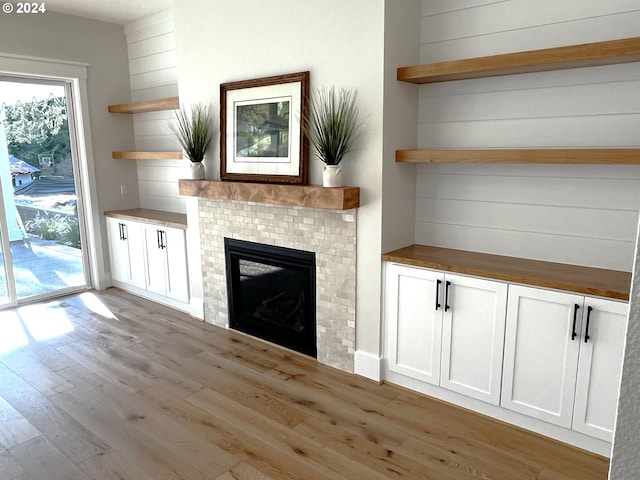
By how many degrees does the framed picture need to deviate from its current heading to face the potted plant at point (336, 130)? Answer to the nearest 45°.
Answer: approximately 90° to its left

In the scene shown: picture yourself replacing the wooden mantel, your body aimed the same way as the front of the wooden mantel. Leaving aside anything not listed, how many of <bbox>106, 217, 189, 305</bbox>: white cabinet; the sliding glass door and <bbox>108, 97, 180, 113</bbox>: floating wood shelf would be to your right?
3

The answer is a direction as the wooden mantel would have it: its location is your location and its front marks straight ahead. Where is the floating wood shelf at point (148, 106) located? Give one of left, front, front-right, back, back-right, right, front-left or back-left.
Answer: right

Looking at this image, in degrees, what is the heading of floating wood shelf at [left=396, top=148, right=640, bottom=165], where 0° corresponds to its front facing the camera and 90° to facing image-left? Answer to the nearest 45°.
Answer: approximately 0°

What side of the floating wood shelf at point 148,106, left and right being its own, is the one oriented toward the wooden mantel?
left

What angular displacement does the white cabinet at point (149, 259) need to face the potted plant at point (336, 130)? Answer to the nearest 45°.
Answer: approximately 90° to its left

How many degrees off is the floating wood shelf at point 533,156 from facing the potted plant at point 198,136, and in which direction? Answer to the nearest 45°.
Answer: approximately 90° to its right

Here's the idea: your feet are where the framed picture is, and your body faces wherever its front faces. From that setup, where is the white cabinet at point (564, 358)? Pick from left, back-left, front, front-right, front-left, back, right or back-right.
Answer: left

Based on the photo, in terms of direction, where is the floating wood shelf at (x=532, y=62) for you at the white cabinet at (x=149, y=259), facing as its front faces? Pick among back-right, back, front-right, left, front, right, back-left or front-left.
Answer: left

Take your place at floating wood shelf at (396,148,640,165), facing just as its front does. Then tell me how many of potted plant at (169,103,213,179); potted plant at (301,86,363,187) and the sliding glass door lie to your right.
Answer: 3

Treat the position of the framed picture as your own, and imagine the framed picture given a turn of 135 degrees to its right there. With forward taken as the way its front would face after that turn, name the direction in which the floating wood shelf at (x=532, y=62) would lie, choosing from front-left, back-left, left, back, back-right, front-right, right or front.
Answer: back-right

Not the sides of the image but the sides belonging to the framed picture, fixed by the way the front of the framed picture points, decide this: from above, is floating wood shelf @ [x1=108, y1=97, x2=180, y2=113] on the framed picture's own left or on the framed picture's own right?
on the framed picture's own right

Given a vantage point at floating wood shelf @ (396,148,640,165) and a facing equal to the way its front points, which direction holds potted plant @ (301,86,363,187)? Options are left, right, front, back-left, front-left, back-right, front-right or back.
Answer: right

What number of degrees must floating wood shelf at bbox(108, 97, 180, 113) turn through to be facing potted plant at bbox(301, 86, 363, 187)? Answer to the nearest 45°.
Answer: approximately 90° to its left

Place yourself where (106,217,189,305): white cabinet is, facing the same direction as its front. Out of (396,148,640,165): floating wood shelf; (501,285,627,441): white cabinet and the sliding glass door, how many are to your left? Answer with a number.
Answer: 2

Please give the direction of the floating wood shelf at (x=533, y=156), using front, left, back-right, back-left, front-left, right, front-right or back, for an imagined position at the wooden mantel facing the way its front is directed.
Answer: left
